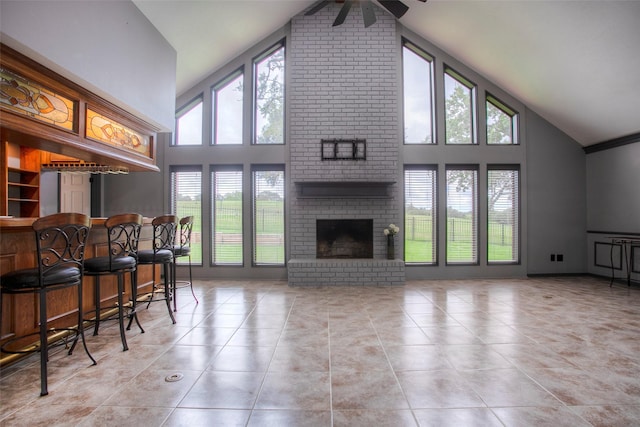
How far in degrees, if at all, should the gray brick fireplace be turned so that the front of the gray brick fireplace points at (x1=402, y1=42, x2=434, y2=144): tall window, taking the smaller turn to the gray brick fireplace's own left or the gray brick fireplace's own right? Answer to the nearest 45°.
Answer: approximately 90° to the gray brick fireplace's own left

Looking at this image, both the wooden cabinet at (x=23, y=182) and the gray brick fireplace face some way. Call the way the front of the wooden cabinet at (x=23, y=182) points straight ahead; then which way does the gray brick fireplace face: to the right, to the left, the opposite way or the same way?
to the right

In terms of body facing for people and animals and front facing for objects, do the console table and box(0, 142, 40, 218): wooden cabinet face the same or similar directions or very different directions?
very different directions

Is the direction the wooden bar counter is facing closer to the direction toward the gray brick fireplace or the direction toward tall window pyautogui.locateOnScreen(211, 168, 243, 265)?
the gray brick fireplace

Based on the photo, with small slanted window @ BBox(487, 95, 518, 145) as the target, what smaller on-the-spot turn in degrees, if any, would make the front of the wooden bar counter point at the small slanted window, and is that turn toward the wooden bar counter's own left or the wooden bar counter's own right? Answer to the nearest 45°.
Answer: approximately 45° to the wooden bar counter's own left

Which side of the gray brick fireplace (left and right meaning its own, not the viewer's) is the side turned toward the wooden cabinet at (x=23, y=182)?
right

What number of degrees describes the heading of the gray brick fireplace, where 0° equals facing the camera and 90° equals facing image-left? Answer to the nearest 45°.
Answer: approximately 0°

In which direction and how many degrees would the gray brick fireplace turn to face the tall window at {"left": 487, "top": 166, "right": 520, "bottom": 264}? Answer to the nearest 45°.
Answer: approximately 90° to its left

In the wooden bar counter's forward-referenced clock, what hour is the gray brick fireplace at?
The gray brick fireplace is roughly at 10 o'clock from the wooden bar counter.

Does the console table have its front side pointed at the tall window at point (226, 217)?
yes

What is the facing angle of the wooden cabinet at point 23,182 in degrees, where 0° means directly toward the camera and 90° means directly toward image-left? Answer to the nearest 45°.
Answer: approximately 315°

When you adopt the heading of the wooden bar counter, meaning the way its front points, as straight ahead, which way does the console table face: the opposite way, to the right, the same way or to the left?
the opposite way

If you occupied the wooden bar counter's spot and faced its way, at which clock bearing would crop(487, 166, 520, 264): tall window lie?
The tall window is roughly at 11 o'clock from the wooden bar counter.
